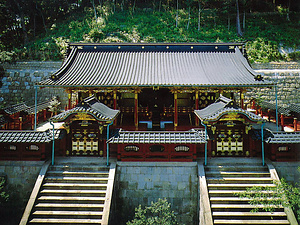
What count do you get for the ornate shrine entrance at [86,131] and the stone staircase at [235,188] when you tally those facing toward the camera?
2

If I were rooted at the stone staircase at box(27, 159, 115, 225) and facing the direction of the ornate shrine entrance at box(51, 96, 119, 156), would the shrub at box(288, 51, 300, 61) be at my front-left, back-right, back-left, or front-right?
front-right

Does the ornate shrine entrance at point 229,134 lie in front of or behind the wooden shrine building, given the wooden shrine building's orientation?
in front

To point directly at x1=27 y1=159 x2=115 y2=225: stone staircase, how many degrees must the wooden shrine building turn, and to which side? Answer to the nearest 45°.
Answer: approximately 45° to its right

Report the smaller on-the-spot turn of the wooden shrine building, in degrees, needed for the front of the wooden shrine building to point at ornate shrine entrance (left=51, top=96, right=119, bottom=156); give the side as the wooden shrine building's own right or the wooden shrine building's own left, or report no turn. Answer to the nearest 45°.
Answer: approximately 45° to the wooden shrine building's own right

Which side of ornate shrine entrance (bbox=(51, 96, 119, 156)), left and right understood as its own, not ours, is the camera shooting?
front

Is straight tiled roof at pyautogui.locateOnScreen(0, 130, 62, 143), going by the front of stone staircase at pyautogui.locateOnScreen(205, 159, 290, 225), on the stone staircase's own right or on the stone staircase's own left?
on the stone staircase's own right

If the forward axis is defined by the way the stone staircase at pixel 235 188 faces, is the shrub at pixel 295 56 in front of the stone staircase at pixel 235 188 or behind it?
behind

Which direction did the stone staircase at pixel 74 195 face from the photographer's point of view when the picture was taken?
facing the viewer

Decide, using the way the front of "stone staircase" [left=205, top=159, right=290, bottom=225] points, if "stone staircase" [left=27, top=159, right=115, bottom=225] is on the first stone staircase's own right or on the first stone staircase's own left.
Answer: on the first stone staircase's own right

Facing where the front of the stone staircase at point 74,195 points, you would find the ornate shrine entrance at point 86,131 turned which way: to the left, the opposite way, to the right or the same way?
the same way

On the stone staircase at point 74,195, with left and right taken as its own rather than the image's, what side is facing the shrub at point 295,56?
left

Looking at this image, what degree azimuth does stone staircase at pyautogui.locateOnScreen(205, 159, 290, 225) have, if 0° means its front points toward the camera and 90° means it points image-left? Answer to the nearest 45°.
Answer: approximately 0°

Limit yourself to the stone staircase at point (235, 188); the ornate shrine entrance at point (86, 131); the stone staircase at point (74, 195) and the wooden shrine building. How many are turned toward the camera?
4

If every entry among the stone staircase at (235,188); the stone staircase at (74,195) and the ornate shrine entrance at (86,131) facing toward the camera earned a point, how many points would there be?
3

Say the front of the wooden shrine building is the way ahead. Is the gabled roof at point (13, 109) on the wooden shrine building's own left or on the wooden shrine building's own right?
on the wooden shrine building's own right

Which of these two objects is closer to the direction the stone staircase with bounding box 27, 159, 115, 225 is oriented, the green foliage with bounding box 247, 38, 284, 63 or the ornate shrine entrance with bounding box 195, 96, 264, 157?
the ornate shrine entrance

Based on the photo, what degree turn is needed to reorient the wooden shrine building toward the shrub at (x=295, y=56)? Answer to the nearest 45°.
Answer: approximately 135° to its left
